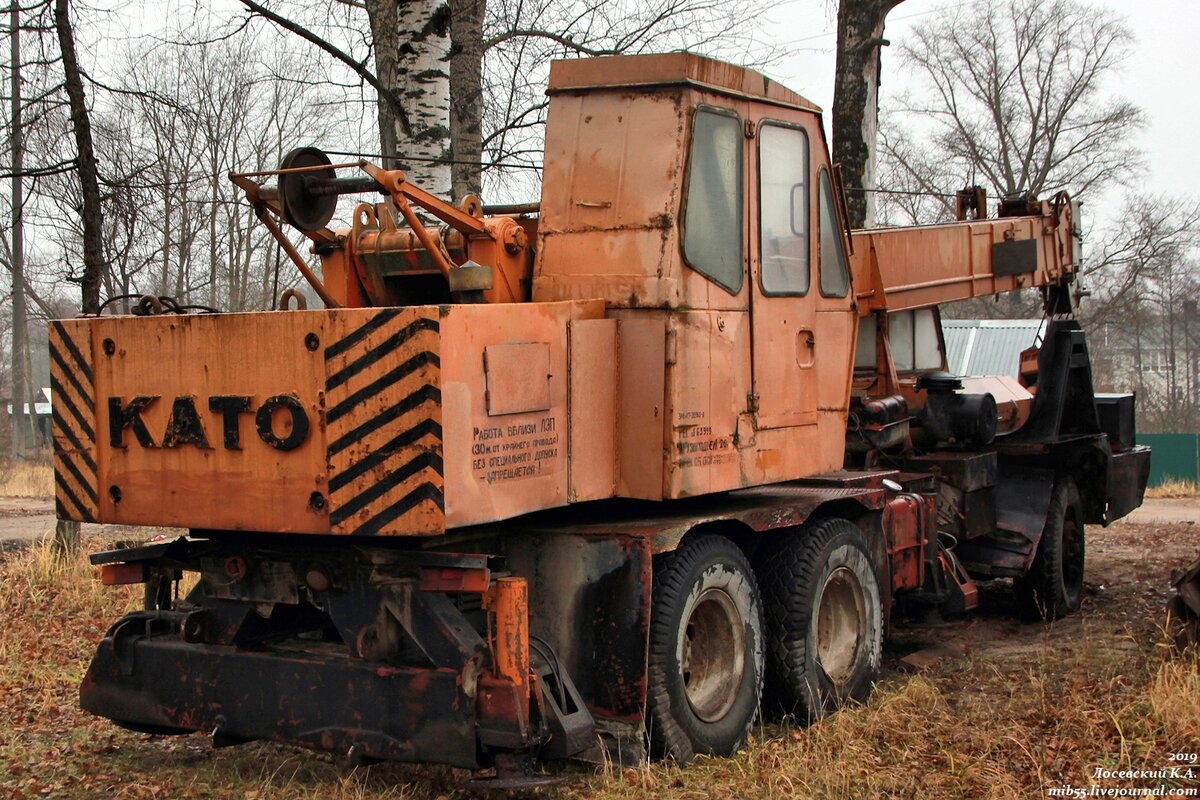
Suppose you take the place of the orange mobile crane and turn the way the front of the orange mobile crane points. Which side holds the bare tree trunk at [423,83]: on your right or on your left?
on your left

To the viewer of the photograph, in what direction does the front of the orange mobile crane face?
facing away from the viewer and to the right of the viewer

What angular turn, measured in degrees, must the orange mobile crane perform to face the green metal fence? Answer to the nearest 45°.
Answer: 0° — it already faces it

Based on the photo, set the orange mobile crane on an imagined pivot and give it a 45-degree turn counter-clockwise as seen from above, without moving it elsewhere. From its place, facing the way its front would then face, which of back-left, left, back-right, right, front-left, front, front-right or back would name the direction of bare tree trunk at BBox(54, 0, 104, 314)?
front-left

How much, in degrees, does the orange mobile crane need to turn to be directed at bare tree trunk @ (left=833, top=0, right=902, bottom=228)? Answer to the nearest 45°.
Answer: approximately 45° to its left
